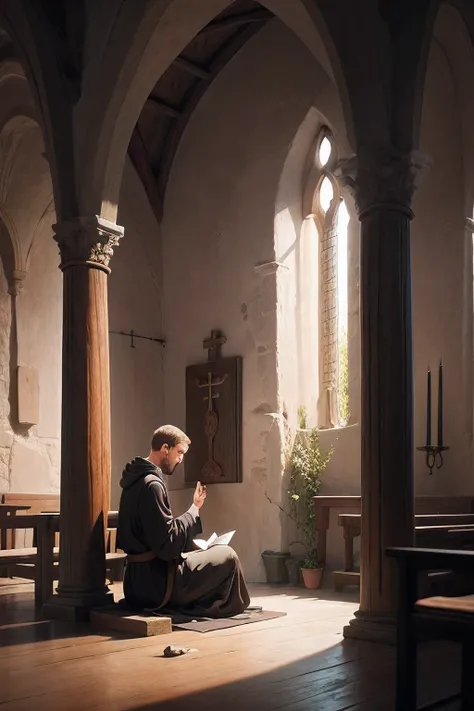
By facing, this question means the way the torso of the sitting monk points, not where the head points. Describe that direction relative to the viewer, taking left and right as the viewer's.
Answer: facing to the right of the viewer

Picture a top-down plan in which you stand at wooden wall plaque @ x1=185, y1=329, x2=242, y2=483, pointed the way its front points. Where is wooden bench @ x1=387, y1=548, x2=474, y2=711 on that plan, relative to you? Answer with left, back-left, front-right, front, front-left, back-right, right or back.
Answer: front-left

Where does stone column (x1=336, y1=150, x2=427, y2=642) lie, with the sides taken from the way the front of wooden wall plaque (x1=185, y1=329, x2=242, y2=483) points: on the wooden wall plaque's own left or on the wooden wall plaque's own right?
on the wooden wall plaque's own left

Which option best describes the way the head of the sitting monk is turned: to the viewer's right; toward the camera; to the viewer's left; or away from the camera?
to the viewer's right

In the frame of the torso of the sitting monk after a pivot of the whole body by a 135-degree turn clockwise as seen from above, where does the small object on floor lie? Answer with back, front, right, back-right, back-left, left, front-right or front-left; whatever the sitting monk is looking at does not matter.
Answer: front-left

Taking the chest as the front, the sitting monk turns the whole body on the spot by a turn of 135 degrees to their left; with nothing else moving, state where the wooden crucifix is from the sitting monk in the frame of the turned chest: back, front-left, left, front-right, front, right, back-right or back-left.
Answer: front-right

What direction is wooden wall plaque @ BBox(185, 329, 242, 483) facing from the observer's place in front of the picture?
facing the viewer and to the left of the viewer

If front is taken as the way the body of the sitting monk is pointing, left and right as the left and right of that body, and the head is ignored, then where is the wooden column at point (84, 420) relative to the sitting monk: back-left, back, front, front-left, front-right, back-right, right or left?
back-left

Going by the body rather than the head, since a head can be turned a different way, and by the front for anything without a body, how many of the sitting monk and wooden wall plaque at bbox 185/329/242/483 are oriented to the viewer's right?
1
